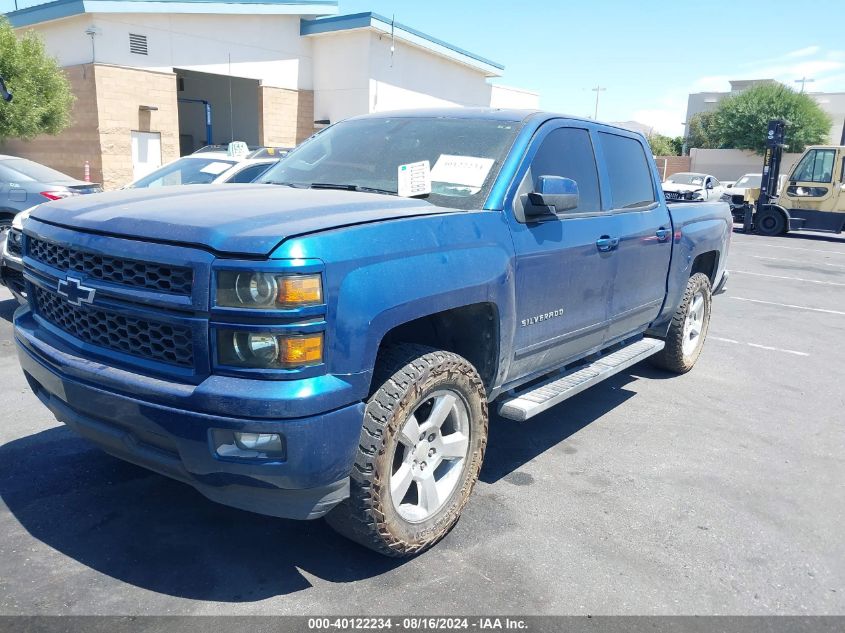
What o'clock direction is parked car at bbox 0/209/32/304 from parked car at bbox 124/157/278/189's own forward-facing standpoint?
parked car at bbox 0/209/32/304 is roughly at 12 o'clock from parked car at bbox 124/157/278/189.

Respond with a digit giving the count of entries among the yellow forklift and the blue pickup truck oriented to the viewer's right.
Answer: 0

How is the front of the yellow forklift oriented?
to the viewer's left

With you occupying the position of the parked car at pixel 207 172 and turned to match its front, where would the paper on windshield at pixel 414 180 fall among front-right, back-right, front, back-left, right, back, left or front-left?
front-left

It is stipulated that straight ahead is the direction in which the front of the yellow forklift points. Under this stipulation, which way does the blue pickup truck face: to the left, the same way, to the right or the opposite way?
to the left

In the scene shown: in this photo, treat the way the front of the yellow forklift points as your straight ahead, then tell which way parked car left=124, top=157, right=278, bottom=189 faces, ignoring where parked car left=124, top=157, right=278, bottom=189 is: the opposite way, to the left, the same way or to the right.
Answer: to the left

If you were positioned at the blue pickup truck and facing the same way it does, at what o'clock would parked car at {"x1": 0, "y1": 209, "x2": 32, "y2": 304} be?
The parked car is roughly at 3 o'clock from the blue pickup truck.

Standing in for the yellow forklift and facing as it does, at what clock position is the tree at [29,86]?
The tree is roughly at 11 o'clock from the yellow forklift.

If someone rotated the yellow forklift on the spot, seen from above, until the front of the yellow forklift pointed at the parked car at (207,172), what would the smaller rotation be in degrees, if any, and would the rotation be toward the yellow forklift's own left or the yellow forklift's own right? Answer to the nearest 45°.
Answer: approximately 45° to the yellow forklift's own left

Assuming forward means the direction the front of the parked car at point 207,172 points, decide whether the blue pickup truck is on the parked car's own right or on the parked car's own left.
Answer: on the parked car's own left

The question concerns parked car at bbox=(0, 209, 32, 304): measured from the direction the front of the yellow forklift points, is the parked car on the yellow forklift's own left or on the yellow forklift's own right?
on the yellow forklift's own left

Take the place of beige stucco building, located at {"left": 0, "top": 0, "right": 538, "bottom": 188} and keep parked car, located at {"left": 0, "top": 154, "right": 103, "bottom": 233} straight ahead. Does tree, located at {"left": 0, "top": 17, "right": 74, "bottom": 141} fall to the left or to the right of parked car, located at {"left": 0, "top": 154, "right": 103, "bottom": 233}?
right

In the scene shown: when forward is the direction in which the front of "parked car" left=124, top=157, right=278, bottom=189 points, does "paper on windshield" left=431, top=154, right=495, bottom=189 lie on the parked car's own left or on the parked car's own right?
on the parked car's own left

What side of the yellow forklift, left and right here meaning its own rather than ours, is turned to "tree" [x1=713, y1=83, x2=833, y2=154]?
right

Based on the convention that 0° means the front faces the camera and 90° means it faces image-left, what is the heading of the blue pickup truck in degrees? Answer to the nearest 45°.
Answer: approximately 45°

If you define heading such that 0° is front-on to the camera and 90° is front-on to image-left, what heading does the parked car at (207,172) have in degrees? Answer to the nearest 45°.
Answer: approximately 45°

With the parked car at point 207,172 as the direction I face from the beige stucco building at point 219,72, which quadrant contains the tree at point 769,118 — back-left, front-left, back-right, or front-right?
back-left
